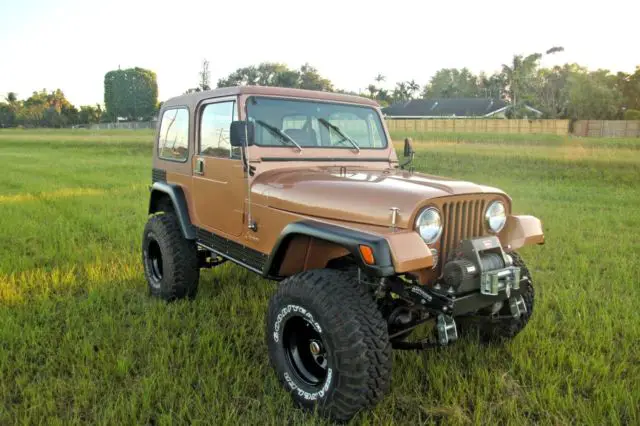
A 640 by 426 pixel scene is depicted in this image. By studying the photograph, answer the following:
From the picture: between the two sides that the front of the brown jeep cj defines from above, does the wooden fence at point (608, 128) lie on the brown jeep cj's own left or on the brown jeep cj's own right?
on the brown jeep cj's own left

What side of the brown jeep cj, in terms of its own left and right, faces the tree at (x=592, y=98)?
left

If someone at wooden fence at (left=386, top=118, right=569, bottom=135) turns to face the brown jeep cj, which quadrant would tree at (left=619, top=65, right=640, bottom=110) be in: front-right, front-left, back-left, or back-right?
back-left

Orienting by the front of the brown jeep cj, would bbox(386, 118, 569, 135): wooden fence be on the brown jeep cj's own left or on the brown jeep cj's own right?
on the brown jeep cj's own left

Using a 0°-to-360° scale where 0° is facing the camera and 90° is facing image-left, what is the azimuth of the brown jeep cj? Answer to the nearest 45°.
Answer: approximately 315°

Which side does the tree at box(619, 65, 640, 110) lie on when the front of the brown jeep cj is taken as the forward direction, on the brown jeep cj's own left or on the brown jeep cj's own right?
on the brown jeep cj's own left
